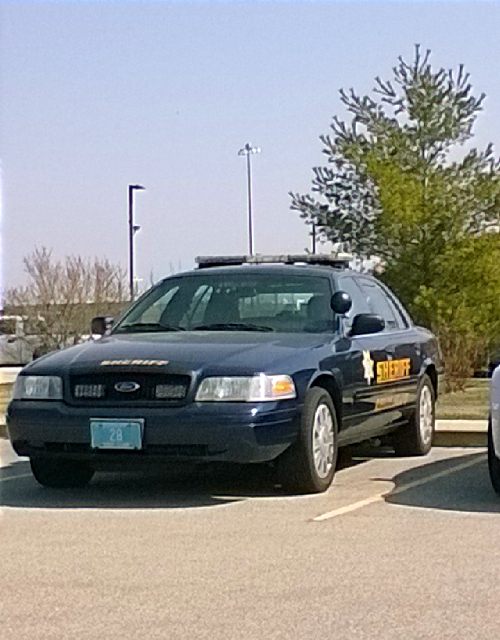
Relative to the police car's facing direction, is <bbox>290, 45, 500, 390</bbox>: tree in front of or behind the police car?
behind

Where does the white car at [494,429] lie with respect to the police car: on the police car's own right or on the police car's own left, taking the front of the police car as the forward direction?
on the police car's own left

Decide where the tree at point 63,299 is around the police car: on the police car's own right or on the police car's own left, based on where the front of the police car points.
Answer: on the police car's own right

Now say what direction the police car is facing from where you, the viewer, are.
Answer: facing the viewer and to the left of the viewer

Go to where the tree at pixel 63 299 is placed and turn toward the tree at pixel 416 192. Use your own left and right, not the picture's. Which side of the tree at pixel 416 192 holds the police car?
right
